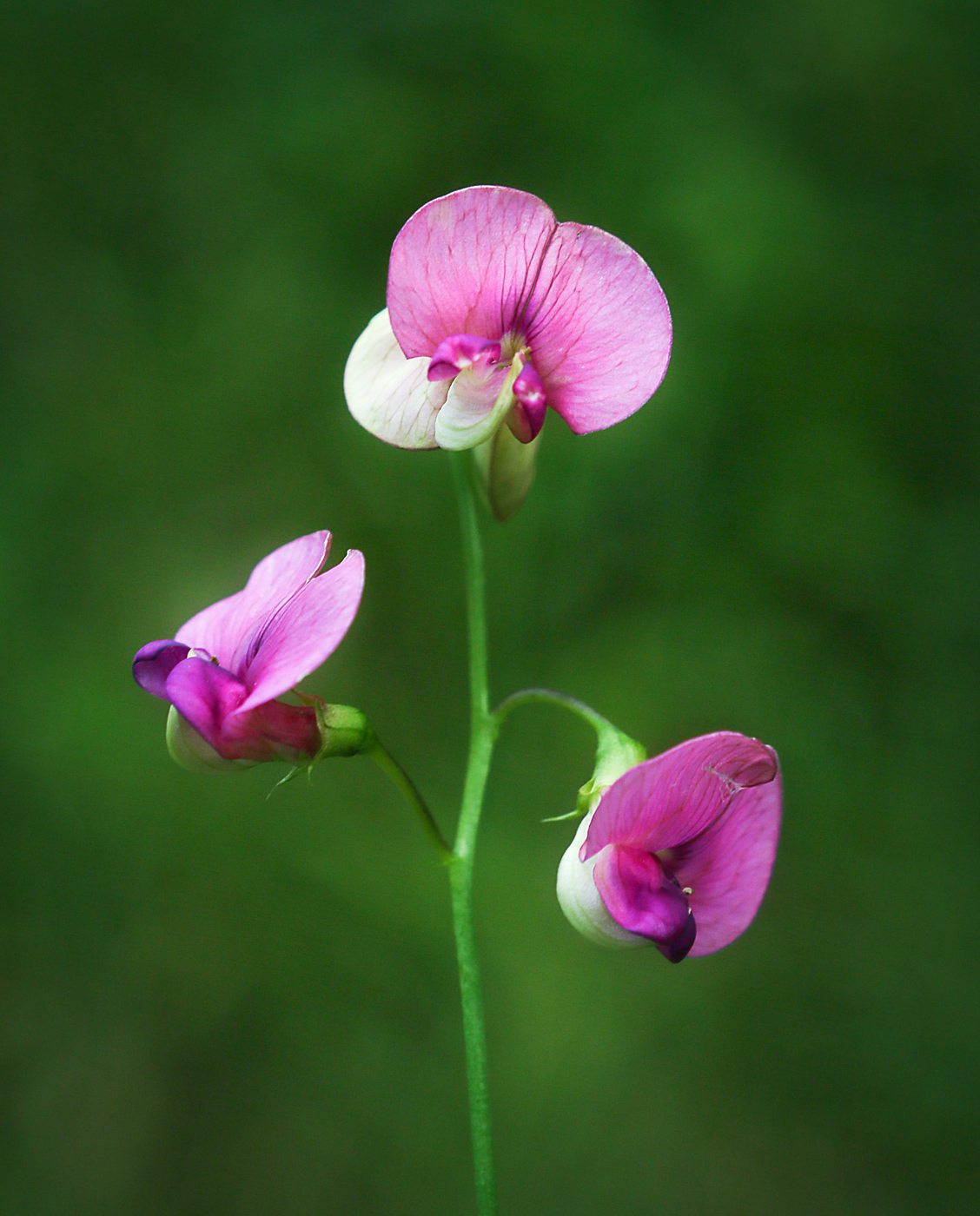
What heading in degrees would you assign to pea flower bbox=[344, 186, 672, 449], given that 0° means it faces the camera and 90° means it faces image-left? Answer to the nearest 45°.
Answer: approximately 0°
